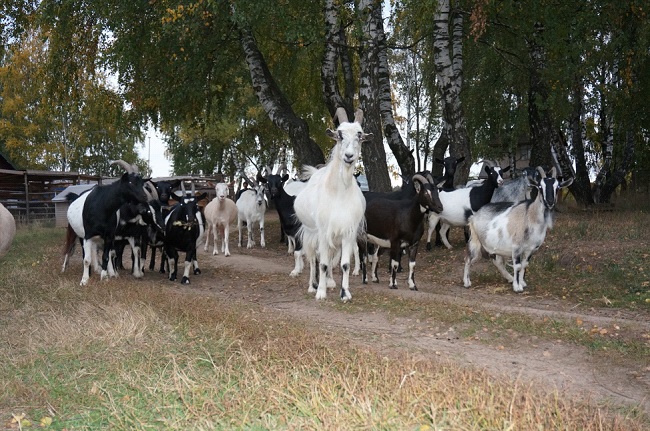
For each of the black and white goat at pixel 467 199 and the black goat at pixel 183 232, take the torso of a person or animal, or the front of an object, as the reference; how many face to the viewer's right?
1

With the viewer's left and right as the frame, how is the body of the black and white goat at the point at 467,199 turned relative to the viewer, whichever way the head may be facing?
facing to the right of the viewer

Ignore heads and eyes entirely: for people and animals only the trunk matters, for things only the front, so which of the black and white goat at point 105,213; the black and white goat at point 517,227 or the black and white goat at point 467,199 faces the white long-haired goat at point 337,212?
the black and white goat at point 105,213

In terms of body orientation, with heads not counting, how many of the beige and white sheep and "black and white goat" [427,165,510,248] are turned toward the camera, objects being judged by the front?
1

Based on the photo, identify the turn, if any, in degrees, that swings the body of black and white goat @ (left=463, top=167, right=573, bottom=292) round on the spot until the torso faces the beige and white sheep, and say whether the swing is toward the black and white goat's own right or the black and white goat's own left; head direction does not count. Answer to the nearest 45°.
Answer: approximately 180°

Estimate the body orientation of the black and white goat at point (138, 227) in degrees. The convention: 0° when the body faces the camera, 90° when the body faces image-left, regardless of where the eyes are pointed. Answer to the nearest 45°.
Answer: approximately 315°

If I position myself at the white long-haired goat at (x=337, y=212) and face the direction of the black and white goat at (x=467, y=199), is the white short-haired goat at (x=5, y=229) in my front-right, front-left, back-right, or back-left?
back-left

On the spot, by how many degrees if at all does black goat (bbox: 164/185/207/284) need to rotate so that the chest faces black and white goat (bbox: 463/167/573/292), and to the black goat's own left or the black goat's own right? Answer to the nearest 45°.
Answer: approximately 45° to the black goat's own left

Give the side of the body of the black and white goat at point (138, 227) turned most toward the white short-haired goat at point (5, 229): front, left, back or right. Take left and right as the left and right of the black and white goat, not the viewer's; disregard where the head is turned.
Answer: right
